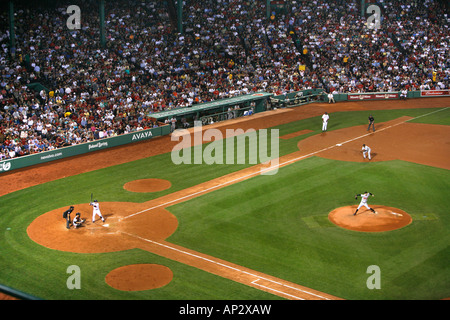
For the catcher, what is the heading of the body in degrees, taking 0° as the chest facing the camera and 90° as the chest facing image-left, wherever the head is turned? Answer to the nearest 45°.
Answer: approximately 270°
